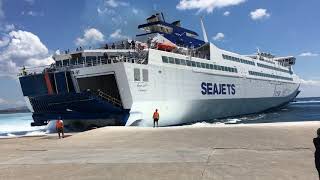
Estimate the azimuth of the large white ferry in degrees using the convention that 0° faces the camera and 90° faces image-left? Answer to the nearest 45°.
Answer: approximately 225°
